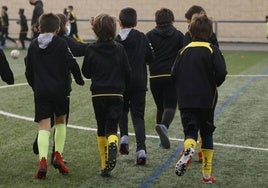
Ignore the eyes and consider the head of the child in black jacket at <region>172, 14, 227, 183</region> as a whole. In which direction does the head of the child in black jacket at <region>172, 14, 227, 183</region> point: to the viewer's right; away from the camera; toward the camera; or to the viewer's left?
away from the camera

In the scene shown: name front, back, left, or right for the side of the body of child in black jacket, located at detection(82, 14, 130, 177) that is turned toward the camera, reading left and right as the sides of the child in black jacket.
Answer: back

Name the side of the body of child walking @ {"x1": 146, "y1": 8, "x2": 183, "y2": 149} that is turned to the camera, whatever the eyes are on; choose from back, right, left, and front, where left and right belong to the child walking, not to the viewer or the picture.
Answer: back

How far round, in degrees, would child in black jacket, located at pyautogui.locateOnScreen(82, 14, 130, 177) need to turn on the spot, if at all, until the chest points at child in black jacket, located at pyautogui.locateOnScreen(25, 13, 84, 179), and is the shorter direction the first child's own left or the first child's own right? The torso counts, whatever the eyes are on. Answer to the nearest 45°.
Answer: approximately 90° to the first child's own left

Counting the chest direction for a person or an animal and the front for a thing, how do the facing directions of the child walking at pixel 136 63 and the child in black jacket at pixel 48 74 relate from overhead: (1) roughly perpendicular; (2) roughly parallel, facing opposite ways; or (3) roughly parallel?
roughly parallel

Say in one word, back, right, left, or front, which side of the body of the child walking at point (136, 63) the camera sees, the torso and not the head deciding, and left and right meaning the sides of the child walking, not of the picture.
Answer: back

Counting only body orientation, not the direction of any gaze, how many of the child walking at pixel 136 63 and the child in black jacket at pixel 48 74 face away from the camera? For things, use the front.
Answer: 2

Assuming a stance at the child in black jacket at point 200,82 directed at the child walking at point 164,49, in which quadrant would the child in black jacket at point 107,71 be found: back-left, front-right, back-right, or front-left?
front-left

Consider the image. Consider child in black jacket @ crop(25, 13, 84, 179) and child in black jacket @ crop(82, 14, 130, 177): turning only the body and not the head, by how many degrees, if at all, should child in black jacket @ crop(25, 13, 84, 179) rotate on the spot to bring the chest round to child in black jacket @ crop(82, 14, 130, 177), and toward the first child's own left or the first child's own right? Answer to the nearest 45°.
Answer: approximately 90° to the first child's own right

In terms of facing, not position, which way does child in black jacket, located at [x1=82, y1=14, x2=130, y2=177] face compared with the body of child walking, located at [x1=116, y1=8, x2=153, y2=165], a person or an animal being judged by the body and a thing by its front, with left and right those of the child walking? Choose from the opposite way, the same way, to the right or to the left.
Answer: the same way

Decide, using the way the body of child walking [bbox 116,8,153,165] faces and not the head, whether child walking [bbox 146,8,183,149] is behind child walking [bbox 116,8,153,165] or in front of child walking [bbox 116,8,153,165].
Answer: in front

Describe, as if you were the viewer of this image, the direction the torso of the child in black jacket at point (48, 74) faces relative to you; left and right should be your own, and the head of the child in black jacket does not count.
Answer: facing away from the viewer

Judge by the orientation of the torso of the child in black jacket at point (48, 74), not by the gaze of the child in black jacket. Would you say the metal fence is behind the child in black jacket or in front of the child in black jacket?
in front

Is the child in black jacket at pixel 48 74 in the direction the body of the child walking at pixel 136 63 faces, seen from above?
no

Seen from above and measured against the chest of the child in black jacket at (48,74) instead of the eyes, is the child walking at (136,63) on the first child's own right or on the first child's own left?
on the first child's own right

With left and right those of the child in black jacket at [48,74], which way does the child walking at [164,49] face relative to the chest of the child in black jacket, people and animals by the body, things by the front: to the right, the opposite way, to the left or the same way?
the same way

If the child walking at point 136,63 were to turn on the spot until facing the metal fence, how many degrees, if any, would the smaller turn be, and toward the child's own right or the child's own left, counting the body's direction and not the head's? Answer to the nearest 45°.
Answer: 0° — they already face it

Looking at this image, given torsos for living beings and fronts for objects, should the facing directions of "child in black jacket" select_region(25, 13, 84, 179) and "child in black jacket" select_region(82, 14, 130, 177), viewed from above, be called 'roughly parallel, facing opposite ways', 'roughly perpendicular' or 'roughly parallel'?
roughly parallel
